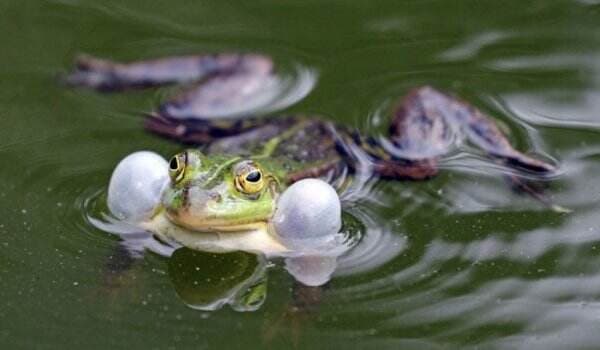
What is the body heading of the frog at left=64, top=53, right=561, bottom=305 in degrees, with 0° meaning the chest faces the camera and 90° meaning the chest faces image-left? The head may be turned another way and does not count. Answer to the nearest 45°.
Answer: approximately 45°
